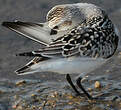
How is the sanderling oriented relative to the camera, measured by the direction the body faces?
to the viewer's right

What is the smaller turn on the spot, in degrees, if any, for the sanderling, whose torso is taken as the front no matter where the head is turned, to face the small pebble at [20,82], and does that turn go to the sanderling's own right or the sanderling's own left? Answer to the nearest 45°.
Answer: approximately 135° to the sanderling's own left
